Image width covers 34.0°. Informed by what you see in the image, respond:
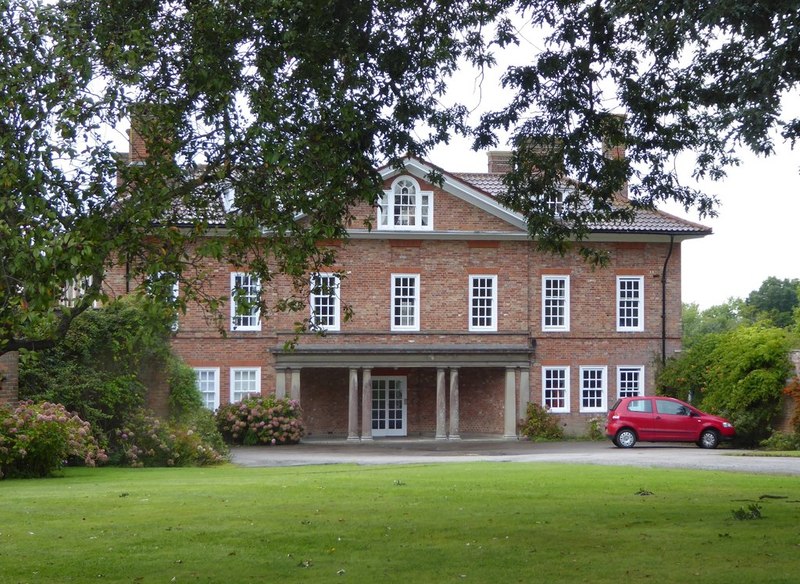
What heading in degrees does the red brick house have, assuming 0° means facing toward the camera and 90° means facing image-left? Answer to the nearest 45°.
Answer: approximately 0°

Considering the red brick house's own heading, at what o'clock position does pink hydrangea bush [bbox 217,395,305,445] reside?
The pink hydrangea bush is roughly at 2 o'clock from the red brick house.

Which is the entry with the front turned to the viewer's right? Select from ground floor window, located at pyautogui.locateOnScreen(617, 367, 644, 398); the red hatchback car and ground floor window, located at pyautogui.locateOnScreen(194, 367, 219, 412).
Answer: the red hatchback car

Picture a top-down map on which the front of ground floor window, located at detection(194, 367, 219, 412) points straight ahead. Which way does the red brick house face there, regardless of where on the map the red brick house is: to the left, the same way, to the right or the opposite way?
the same way

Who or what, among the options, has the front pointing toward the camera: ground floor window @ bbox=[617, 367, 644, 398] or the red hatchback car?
the ground floor window

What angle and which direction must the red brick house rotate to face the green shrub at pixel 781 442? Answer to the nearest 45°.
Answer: approximately 45° to its left

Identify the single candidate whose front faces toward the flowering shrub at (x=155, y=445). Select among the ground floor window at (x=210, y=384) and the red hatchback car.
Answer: the ground floor window

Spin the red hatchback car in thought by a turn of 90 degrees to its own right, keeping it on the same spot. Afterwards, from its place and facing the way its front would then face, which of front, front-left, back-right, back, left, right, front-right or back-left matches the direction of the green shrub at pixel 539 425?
back-right

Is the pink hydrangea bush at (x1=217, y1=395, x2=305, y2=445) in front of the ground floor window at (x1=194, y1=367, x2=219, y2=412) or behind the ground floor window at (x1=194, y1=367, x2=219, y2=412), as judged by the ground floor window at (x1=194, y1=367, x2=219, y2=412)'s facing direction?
in front

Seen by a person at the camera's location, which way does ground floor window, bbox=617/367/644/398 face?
facing the viewer

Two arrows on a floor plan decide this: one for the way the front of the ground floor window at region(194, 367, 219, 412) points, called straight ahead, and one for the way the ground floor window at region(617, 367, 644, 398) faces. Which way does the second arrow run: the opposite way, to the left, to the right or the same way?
the same way

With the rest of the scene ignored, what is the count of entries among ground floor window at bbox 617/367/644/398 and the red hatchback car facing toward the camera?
1

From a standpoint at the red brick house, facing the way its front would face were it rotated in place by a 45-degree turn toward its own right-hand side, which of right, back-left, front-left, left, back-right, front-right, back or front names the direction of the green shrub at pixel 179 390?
front

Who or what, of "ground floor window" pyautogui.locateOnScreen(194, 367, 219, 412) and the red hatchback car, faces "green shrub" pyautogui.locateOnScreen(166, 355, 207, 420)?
the ground floor window

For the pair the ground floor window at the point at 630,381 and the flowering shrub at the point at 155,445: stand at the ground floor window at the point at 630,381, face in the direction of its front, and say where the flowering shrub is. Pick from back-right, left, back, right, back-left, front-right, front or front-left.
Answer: front-right

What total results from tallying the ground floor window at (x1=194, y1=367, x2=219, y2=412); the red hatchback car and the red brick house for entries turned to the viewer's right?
1

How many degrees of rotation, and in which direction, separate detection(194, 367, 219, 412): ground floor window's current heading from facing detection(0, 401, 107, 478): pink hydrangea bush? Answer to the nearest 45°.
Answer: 0° — it already faces it

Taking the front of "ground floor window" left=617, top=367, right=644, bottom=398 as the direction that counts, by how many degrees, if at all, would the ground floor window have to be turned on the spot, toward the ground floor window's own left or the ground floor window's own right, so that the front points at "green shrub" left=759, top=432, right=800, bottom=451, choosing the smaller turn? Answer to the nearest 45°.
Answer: approximately 45° to the ground floor window's own left

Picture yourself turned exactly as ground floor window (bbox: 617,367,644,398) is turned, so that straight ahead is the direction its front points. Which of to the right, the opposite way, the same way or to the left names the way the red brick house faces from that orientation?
the same way

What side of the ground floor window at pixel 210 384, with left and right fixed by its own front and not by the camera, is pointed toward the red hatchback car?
left
